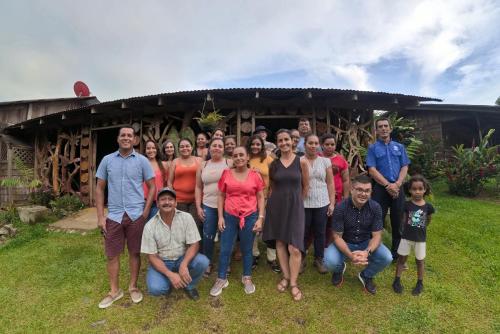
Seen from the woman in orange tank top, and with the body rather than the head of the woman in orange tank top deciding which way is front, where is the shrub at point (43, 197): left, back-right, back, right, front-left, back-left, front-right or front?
back-right

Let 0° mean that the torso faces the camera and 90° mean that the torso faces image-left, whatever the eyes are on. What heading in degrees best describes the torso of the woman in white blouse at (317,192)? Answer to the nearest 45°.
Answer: approximately 0°

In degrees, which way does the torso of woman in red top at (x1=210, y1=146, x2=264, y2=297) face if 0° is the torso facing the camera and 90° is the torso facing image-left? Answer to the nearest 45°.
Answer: approximately 0°

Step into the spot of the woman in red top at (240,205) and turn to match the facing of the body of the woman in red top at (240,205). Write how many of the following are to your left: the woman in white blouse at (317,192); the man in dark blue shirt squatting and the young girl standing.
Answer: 3
